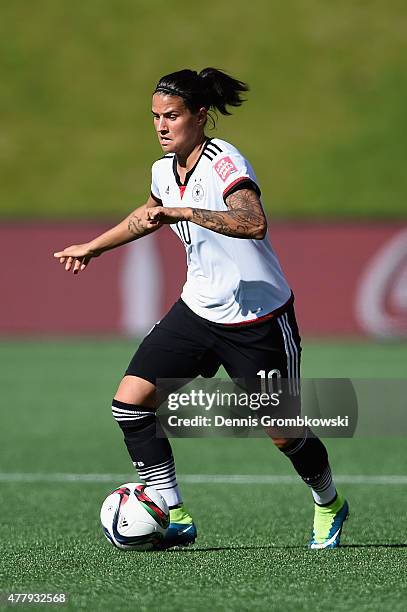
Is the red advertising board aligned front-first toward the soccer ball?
yes

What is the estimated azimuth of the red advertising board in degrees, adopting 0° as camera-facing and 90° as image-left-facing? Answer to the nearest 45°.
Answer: approximately 0°

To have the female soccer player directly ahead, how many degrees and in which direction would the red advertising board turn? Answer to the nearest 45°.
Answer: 0° — it already faces them

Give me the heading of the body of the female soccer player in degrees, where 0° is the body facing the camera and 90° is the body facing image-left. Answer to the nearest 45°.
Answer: approximately 45°

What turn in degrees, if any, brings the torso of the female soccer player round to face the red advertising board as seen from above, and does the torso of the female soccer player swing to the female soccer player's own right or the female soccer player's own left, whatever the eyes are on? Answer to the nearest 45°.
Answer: approximately 135° to the female soccer player's own right
